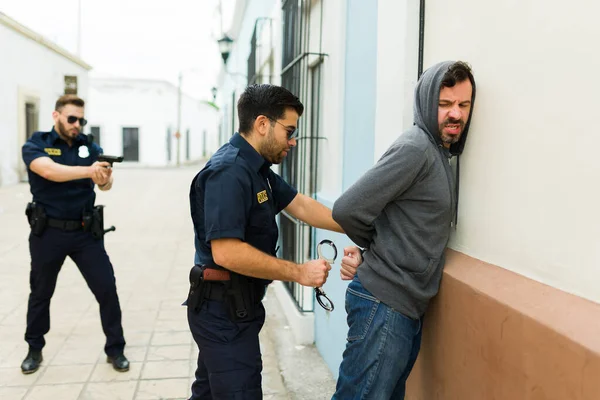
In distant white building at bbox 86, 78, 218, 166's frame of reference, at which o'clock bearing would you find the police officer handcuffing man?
The police officer handcuffing man is roughly at 12 o'clock from the distant white building.

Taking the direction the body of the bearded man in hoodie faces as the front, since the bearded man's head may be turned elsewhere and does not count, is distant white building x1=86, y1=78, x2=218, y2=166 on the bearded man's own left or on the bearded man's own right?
on the bearded man's own left

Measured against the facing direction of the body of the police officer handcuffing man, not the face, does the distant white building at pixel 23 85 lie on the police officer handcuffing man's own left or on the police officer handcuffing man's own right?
on the police officer handcuffing man's own left

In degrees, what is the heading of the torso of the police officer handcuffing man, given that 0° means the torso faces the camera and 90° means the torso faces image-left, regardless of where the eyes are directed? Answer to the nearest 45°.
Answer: approximately 270°

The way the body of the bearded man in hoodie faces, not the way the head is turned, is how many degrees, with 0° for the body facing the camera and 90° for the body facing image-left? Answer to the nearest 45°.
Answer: approximately 270°

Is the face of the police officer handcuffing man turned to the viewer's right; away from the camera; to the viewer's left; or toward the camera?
to the viewer's right

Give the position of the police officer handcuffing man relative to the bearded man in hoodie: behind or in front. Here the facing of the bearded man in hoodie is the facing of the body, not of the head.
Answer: behind
